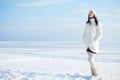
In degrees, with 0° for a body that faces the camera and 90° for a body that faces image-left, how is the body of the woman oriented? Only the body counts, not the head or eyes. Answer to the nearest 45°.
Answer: approximately 45°
